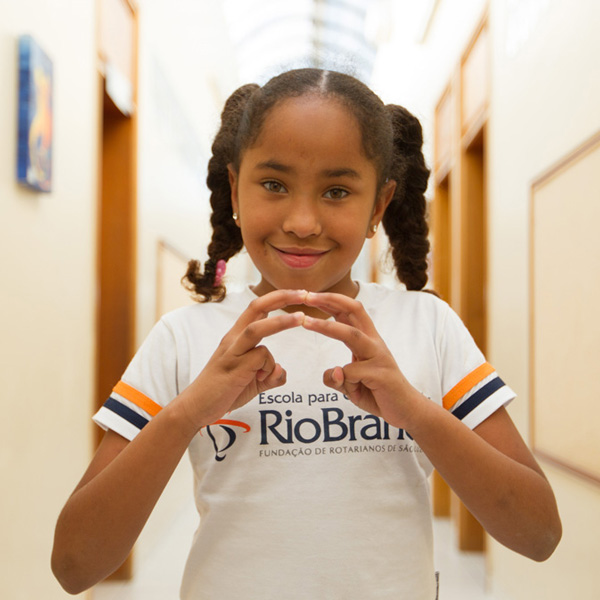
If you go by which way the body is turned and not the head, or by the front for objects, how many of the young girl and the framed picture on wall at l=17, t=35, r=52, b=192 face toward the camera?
1

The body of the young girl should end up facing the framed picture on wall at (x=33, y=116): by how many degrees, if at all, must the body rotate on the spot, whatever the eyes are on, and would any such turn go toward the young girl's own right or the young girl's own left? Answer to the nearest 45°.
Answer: approximately 135° to the young girl's own right

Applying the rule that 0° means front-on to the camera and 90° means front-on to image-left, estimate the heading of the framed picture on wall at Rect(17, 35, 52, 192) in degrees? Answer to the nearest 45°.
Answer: approximately 270°

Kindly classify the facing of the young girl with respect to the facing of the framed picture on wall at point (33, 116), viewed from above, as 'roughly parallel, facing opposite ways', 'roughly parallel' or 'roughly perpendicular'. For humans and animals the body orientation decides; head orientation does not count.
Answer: roughly perpendicular

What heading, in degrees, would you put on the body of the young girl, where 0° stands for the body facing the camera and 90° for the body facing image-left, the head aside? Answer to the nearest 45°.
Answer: approximately 0°

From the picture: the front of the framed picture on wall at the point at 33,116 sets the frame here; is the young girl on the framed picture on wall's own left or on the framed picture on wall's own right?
on the framed picture on wall's own right
